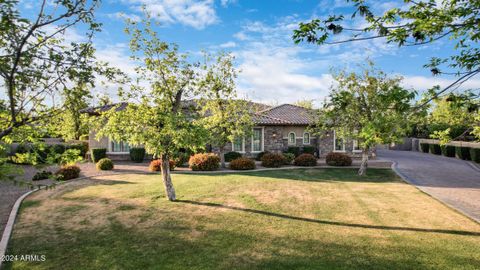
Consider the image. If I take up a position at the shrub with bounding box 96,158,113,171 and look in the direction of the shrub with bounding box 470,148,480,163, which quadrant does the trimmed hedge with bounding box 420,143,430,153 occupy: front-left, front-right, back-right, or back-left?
front-left

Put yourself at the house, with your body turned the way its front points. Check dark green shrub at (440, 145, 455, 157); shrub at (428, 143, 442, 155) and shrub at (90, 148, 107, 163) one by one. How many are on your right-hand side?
1

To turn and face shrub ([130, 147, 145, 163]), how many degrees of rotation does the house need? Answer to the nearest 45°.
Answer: approximately 90° to its right

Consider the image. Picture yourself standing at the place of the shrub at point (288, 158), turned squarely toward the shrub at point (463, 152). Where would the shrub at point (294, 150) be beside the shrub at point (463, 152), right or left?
left

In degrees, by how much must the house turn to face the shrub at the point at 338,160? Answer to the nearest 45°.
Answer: approximately 45° to its left

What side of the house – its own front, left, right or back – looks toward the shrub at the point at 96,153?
right

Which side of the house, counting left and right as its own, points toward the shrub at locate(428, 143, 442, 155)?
left

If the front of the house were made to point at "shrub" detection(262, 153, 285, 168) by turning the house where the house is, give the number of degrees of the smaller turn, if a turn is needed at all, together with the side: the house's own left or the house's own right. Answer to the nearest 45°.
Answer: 0° — it already faces it

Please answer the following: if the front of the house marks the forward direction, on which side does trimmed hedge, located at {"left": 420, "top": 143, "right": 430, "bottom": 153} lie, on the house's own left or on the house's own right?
on the house's own left

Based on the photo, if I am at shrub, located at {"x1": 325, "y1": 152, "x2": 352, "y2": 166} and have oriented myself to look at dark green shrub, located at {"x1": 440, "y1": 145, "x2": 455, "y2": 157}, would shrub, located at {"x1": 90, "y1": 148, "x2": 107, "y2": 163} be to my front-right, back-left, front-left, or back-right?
back-left

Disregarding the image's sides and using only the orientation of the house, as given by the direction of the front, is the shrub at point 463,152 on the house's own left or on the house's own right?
on the house's own left

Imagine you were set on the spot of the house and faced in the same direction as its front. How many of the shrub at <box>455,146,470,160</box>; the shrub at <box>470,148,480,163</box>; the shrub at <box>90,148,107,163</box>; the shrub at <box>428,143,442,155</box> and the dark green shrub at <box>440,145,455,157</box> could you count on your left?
4

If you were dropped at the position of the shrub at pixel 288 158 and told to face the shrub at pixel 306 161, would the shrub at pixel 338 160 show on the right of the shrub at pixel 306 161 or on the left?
left

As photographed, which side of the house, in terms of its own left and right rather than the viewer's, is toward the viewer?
front

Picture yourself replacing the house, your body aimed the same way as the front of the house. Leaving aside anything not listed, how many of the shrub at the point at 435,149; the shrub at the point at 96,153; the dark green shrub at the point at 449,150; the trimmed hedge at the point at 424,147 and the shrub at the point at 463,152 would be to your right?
1

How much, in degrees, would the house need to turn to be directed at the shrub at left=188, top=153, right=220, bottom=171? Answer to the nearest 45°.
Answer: approximately 45° to its right
